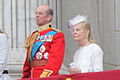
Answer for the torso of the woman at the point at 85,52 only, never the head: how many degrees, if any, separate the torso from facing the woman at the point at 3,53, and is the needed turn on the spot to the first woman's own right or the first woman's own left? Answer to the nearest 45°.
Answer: approximately 45° to the first woman's own right

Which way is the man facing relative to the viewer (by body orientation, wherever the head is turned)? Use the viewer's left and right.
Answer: facing the viewer and to the left of the viewer

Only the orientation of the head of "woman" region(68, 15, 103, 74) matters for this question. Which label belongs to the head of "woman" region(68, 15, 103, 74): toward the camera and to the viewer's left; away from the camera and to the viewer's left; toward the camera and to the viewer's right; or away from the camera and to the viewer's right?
toward the camera and to the viewer's left
